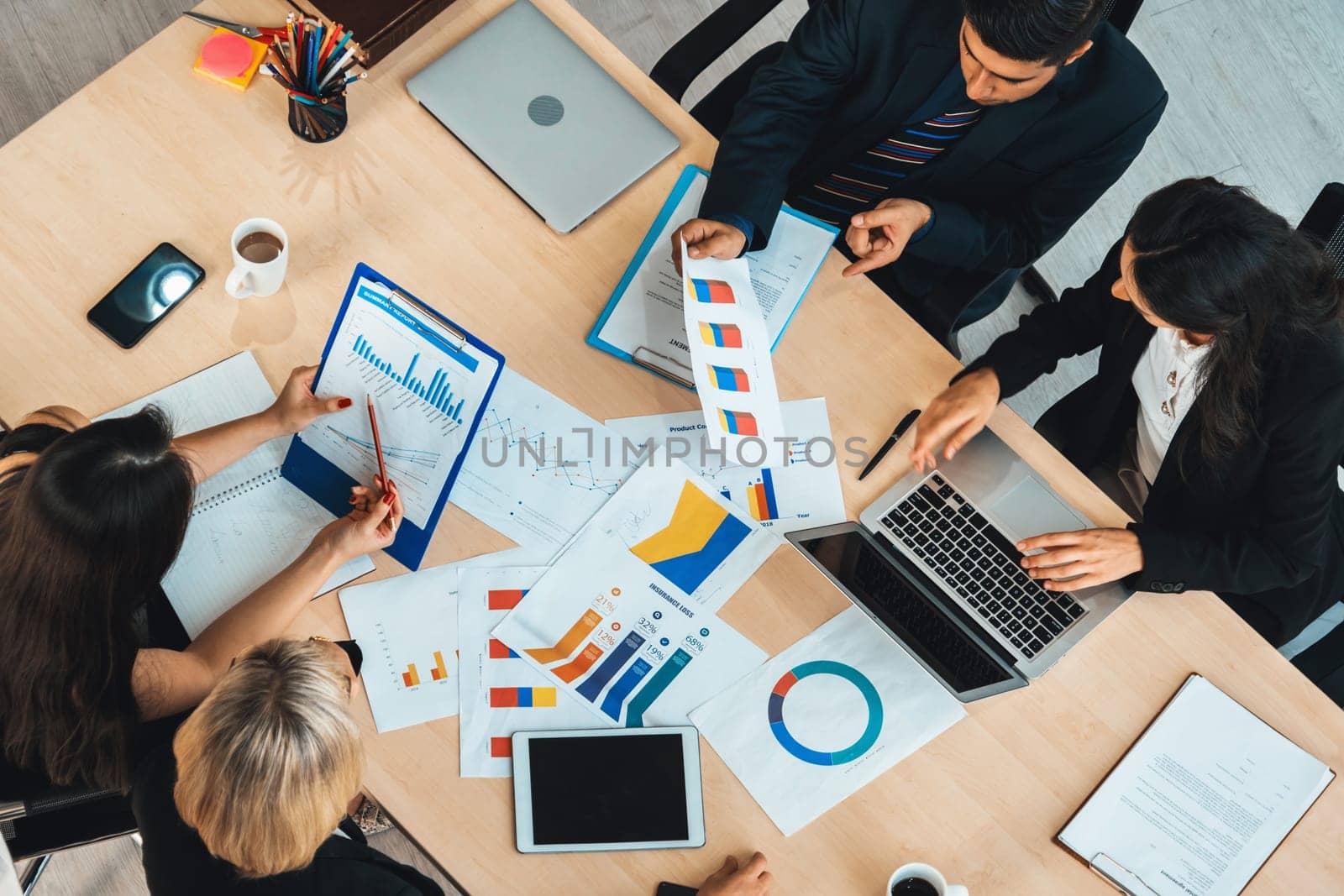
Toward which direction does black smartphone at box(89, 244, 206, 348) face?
toward the camera

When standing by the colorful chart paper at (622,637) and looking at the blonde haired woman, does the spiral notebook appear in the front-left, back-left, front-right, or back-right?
front-right

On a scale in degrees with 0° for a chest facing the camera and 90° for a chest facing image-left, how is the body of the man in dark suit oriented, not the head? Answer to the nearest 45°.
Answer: approximately 45°

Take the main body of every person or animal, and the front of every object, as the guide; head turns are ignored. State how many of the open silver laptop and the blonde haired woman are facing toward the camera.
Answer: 0

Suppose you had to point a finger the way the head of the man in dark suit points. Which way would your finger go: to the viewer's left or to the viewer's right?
to the viewer's left

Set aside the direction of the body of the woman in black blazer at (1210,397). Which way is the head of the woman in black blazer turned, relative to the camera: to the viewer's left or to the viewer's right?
to the viewer's left

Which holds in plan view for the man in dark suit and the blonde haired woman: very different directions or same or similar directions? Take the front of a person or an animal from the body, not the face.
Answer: very different directions
